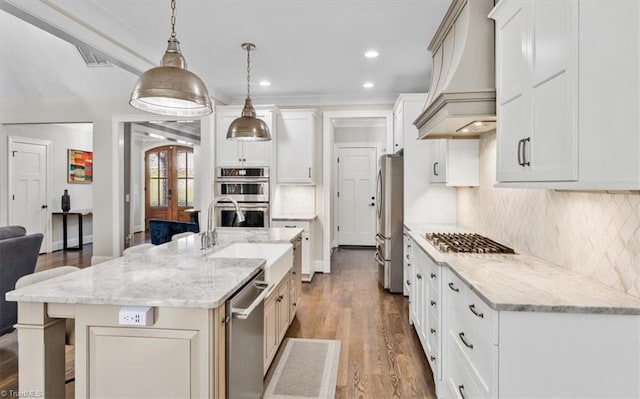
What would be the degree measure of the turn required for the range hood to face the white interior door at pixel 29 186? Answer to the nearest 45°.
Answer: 0° — it already faces it

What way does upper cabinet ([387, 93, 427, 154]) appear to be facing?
to the viewer's left

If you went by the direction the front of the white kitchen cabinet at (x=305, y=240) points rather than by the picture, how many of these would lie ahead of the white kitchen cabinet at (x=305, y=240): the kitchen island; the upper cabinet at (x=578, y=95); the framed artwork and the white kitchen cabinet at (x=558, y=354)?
3

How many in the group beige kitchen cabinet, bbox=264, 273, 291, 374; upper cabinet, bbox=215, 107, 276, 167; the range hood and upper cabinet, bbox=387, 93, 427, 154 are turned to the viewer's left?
2

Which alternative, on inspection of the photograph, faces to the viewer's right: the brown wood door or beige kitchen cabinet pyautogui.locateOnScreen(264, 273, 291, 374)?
the beige kitchen cabinet

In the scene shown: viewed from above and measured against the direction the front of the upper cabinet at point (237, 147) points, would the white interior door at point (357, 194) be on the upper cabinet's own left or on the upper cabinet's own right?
on the upper cabinet's own left

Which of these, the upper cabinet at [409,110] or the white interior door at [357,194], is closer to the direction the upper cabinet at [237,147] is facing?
the upper cabinet

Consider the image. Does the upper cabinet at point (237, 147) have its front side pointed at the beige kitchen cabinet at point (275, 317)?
yes

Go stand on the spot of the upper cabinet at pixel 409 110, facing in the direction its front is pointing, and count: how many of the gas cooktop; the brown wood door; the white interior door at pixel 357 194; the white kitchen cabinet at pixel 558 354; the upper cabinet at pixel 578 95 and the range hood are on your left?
4
